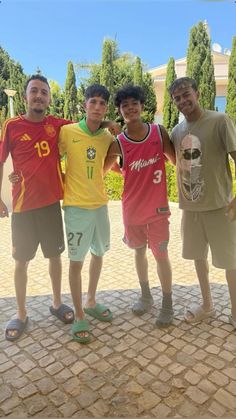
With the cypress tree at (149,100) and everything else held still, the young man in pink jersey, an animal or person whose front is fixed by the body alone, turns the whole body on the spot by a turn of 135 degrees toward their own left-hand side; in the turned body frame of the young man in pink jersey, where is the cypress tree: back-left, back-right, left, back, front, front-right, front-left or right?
front-left

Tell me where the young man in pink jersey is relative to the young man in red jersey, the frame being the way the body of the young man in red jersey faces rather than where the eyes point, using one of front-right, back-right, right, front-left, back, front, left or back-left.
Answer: left

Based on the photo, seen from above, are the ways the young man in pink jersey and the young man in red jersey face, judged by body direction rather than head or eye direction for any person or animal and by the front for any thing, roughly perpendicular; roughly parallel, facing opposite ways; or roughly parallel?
roughly parallel

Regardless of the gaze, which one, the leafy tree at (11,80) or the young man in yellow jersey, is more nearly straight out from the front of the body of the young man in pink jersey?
the young man in yellow jersey

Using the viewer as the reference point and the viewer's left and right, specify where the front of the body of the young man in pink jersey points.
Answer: facing the viewer

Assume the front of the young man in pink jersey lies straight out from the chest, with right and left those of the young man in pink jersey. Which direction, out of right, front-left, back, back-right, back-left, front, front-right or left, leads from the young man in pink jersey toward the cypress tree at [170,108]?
back

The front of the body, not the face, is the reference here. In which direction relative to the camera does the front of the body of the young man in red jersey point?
toward the camera

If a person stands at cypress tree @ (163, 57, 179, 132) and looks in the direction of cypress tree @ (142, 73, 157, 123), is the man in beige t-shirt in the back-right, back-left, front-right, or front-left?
back-left

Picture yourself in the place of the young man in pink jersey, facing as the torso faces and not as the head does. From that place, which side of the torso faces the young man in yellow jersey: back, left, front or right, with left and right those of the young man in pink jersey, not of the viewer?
right

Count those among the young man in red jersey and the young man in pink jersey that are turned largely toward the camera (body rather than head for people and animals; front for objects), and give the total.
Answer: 2

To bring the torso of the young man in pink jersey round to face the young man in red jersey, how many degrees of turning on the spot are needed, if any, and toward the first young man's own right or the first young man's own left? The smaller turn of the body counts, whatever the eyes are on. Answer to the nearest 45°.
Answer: approximately 90° to the first young man's own right

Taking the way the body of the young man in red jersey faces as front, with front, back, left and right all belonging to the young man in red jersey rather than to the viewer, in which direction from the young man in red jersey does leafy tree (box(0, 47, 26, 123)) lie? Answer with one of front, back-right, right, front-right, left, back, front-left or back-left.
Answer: back
